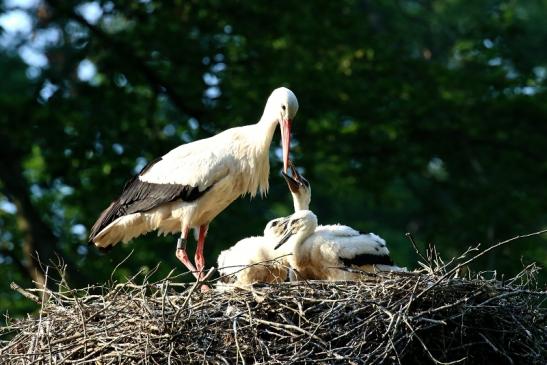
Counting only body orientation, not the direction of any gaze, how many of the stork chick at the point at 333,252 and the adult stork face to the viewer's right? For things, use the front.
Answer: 1

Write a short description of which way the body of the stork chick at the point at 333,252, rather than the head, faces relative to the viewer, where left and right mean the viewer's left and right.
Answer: facing to the left of the viewer

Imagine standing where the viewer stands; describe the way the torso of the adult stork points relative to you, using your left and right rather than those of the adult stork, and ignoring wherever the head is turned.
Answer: facing to the right of the viewer

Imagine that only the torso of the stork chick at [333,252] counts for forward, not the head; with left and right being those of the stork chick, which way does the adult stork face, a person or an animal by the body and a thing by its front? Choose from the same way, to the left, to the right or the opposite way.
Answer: the opposite way

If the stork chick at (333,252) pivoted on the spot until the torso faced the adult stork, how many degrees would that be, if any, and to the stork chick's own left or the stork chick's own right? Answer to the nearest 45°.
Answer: approximately 45° to the stork chick's own right
